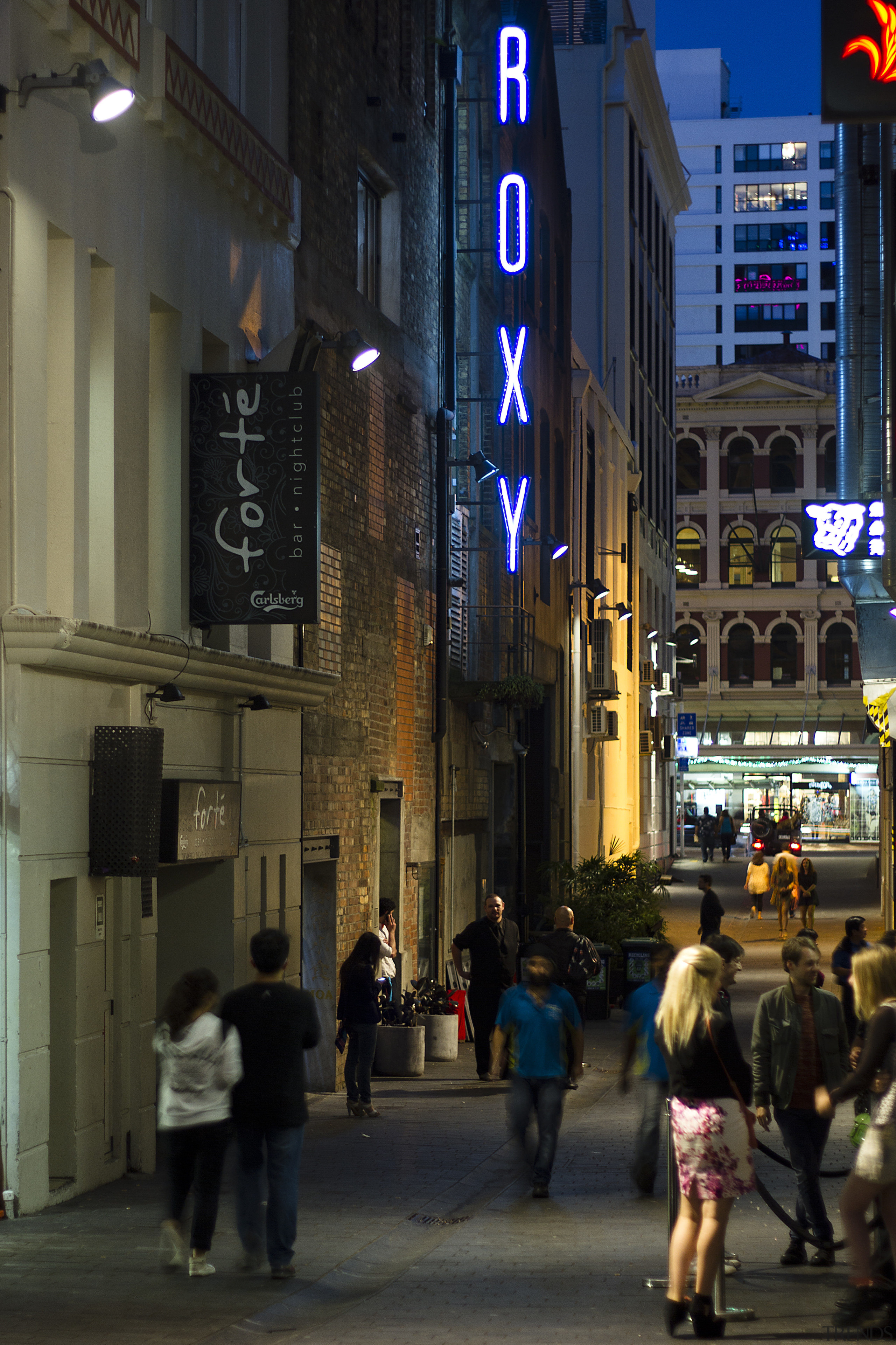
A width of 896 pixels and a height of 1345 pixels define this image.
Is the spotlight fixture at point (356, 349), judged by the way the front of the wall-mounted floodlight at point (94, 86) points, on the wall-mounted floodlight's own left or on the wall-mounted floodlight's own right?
on the wall-mounted floodlight's own left

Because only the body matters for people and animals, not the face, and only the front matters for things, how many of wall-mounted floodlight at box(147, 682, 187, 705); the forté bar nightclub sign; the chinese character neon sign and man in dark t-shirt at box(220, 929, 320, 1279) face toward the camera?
2

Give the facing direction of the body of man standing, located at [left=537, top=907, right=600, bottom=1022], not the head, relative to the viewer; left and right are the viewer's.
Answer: facing away from the viewer

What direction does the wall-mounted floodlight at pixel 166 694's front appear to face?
to the viewer's right

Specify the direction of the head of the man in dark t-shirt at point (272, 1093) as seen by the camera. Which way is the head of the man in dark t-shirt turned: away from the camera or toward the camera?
away from the camera

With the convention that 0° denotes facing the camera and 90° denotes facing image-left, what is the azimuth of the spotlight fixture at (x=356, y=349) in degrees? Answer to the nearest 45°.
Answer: approximately 315°

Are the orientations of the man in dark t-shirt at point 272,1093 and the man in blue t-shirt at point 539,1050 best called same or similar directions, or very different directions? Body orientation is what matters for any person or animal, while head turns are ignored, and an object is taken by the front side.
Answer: very different directions

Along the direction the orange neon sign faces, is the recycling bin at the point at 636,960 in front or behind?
behind

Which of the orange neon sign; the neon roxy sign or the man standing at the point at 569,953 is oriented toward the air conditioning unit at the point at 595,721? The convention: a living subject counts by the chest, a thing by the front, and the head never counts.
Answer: the man standing
